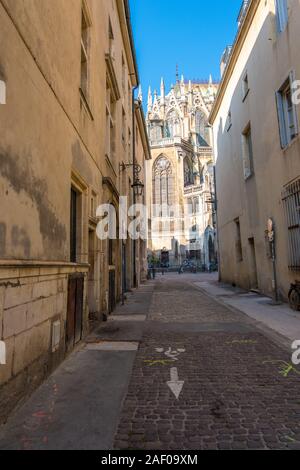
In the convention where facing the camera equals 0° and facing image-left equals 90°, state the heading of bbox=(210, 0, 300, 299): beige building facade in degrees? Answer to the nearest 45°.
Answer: approximately 90°

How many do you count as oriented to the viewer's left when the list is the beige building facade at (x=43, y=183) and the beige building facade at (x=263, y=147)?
1

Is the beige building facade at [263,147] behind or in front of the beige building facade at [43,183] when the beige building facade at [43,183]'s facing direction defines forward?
in front

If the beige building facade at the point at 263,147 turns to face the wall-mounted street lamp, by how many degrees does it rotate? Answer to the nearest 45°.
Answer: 0° — it already faces it

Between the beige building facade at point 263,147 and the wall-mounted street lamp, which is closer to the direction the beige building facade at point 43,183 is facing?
the beige building facade

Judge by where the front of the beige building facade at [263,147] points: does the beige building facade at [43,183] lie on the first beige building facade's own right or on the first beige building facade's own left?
on the first beige building facade's own left

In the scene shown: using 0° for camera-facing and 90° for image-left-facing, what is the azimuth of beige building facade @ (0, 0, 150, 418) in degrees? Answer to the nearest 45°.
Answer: approximately 270°
